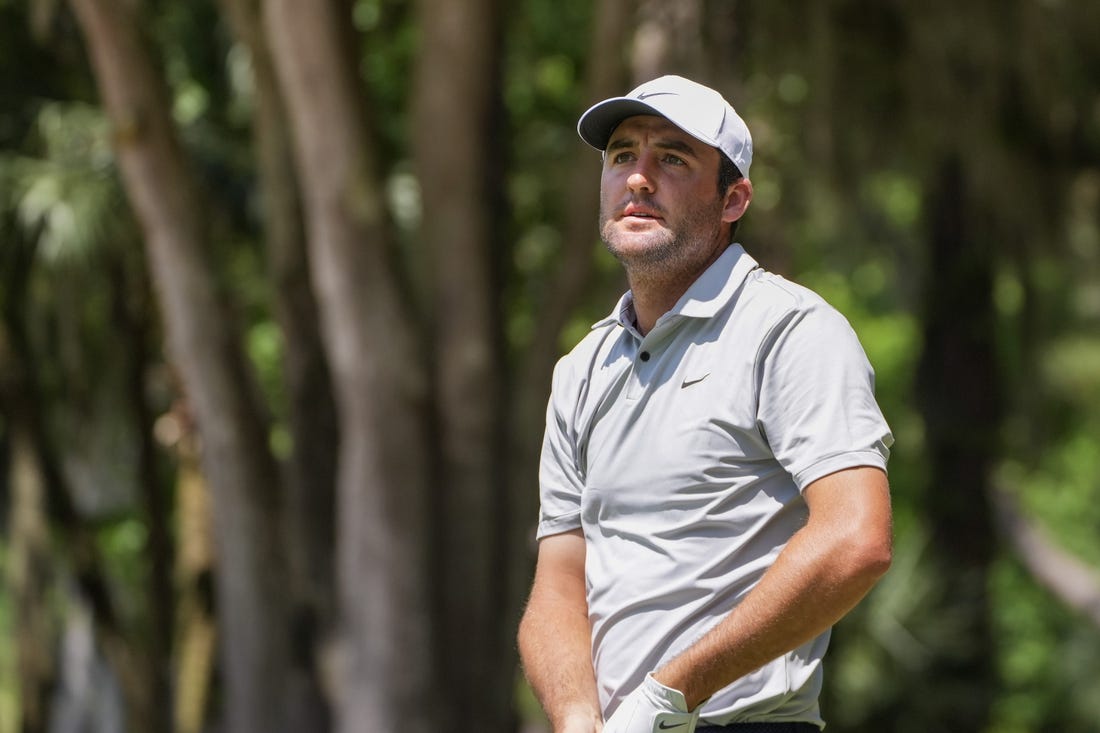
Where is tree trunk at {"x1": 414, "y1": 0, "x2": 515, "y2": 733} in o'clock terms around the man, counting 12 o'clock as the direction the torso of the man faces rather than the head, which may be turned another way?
The tree trunk is roughly at 4 o'clock from the man.

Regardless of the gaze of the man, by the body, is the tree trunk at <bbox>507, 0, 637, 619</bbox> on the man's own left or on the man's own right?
on the man's own right

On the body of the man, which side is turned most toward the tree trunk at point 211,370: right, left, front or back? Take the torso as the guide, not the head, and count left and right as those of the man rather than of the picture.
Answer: right

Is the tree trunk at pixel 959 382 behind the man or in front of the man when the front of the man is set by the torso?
behind

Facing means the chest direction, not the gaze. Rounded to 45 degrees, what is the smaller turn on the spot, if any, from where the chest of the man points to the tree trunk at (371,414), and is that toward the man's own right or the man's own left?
approximately 135° to the man's own right

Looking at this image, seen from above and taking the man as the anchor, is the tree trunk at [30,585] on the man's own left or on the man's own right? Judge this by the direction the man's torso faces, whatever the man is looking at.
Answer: on the man's own right
